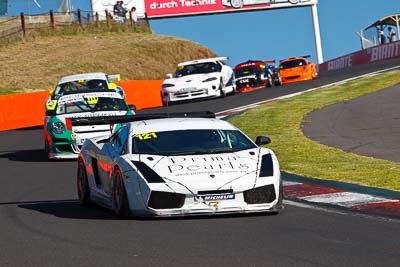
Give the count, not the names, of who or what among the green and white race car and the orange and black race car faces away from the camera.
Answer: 0

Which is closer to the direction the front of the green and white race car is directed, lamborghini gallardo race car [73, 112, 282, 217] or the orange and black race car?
the lamborghini gallardo race car

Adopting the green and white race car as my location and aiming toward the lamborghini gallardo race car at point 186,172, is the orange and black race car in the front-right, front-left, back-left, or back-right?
back-left

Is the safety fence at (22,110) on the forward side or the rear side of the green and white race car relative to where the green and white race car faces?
on the rear side

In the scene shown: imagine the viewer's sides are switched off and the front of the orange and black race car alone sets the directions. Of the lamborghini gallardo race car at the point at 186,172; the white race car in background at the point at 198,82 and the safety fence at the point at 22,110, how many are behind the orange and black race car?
0

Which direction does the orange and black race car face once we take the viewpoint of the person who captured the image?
facing the viewer and to the left of the viewer

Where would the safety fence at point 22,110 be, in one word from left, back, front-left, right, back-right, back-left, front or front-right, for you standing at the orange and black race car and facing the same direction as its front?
front

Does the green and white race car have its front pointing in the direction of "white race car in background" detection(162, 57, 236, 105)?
no

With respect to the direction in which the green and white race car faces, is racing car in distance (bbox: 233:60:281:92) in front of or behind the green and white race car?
behind

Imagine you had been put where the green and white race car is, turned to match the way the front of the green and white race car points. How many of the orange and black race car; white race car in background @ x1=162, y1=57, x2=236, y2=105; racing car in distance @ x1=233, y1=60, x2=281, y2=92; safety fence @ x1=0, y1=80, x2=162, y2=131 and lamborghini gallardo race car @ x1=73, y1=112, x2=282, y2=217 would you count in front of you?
1

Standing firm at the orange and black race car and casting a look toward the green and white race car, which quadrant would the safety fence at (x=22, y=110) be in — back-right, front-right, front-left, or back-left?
front-right

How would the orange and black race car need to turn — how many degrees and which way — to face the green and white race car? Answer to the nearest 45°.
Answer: approximately 45° to its left

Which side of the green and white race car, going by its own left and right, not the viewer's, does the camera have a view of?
front

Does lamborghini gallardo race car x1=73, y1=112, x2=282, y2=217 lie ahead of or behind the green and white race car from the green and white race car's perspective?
ahead
